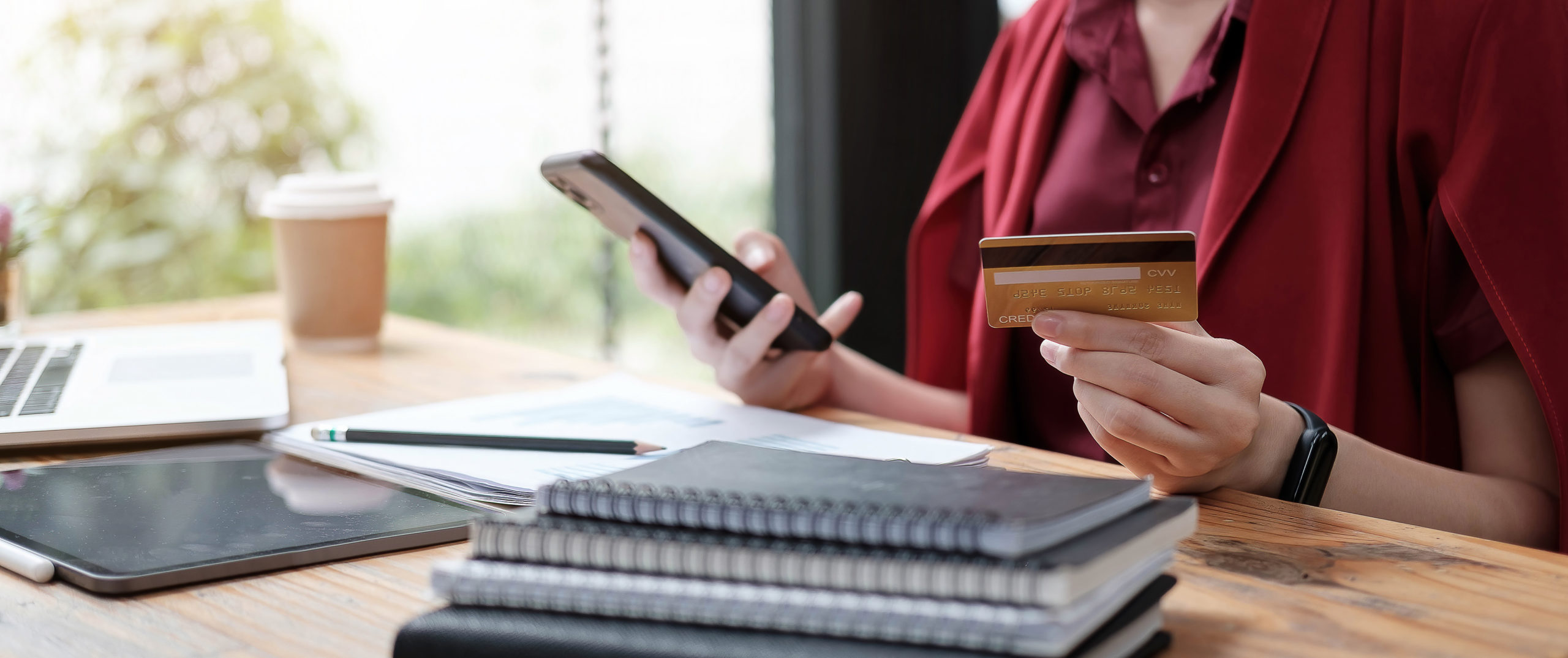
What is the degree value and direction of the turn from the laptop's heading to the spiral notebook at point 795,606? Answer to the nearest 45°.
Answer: approximately 90° to its right

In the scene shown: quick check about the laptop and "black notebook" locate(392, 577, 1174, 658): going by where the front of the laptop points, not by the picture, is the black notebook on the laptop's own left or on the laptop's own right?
on the laptop's own right

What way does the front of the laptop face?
to the viewer's right

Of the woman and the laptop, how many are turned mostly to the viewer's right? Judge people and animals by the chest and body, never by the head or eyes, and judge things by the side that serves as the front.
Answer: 1

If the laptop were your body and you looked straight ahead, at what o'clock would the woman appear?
The woman is roughly at 1 o'clock from the laptop.

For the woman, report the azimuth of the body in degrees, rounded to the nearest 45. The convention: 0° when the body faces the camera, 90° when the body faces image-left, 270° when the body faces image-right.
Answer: approximately 45°
